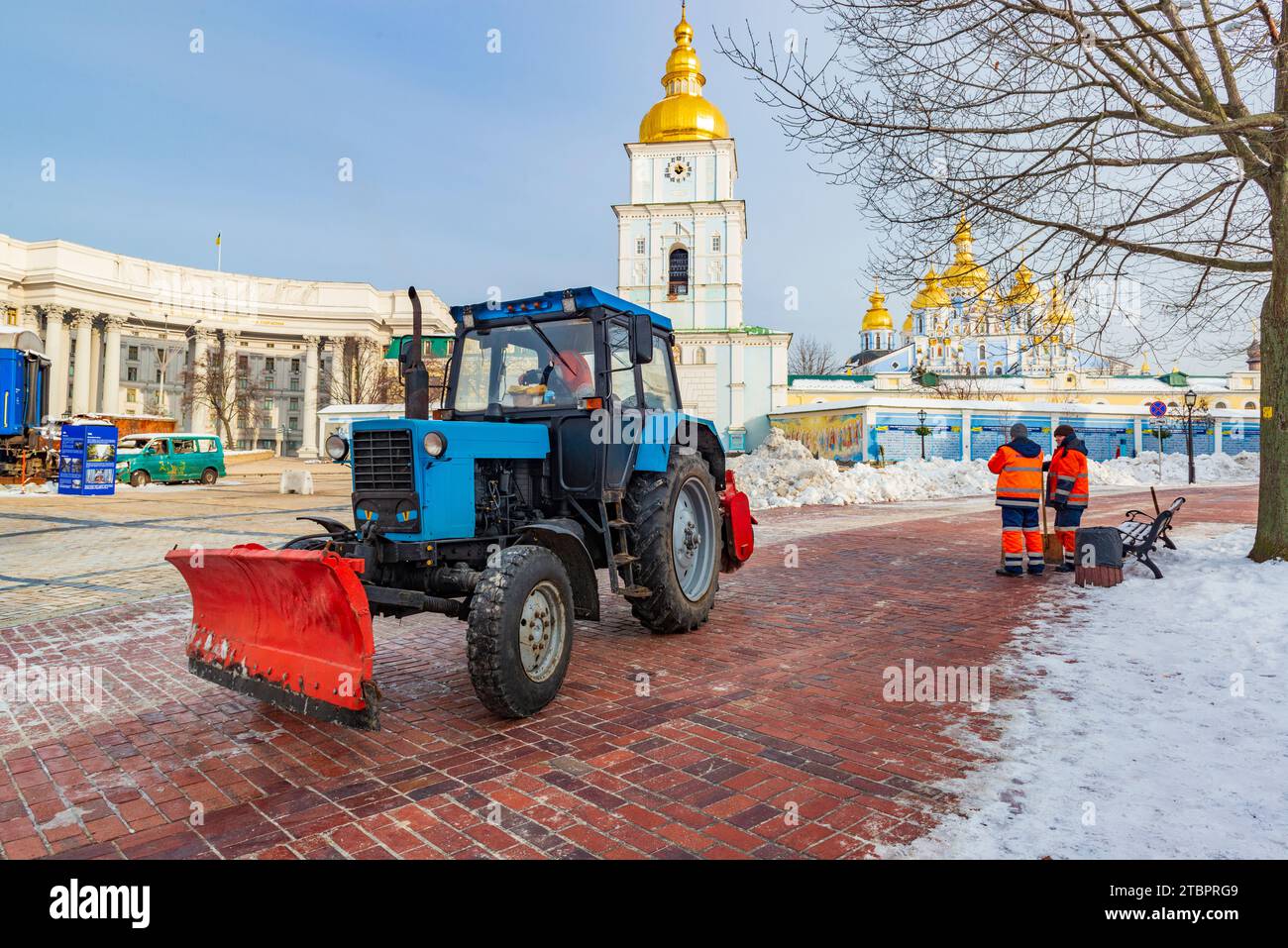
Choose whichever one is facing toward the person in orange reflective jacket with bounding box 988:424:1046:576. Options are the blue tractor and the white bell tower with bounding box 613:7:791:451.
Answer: the white bell tower

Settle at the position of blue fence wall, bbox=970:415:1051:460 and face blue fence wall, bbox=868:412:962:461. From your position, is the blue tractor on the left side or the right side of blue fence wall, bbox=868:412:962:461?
left

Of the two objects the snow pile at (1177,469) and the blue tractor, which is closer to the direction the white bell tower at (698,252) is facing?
the blue tractor

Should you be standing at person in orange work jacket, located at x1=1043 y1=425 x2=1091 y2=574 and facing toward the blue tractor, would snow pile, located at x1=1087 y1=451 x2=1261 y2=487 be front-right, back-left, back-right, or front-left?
back-right

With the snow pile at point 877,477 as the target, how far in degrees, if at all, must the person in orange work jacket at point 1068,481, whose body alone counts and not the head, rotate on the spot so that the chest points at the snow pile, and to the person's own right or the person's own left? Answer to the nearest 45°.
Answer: approximately 90° to the person's own right

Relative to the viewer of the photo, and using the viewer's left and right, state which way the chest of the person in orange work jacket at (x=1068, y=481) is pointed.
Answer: facing to the left of the viewer

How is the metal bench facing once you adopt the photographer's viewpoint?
facing away from the viewer and to the left of the viewer

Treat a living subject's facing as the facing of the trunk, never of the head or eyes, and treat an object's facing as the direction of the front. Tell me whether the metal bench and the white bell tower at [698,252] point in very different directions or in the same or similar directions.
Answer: very different directions

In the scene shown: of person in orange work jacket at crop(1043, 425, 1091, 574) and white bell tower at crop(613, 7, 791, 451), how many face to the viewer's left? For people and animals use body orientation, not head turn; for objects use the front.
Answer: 1
